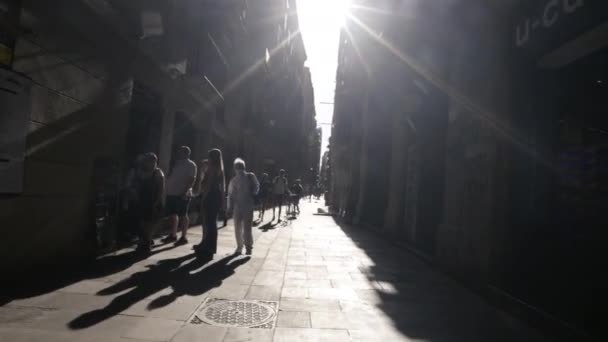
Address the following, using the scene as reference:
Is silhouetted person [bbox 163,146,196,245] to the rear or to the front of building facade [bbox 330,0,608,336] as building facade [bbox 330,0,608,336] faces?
to the front

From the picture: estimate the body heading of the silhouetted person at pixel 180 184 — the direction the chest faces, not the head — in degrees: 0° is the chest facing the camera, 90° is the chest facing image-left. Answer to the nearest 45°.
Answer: approximately 45°

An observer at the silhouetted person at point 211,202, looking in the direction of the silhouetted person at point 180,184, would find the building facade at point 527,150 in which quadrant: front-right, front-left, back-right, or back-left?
back-right

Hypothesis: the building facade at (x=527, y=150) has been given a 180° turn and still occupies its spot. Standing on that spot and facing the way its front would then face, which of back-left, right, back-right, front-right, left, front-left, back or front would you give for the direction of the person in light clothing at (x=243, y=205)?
back

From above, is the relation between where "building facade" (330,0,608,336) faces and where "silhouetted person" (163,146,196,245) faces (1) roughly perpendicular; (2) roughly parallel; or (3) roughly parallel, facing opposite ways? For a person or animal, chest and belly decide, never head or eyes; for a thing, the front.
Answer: roughly perpendicular

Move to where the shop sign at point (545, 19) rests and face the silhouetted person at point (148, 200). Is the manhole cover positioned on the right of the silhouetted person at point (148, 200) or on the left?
left

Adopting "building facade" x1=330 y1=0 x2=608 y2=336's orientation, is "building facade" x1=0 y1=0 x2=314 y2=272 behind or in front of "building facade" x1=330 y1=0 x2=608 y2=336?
in front

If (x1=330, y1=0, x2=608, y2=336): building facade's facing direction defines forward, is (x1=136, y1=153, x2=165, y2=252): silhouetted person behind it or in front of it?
in front

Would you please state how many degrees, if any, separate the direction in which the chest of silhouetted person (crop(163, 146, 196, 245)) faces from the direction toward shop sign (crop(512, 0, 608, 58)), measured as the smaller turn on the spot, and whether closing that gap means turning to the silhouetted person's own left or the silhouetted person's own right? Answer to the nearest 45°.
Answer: approximately 90° to the silhouetted person's own left

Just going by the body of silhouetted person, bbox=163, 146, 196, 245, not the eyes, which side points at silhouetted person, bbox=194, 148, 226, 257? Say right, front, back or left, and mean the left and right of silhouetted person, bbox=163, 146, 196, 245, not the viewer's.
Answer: left

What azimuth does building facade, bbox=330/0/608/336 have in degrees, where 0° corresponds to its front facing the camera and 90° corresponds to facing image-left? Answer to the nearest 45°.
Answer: approximately 90°
